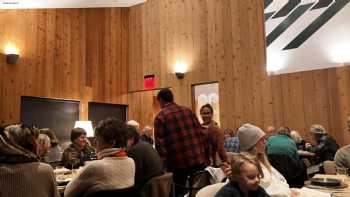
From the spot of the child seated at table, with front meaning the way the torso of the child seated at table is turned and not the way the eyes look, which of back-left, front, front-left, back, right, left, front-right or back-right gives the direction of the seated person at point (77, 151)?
back

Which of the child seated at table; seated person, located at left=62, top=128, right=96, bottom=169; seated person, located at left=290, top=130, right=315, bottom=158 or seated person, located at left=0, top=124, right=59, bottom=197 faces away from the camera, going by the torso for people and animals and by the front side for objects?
seated person, located at left=0, top=124, right=59, bottom=197

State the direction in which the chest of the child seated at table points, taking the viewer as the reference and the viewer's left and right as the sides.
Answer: facing the viewer and to the right of the viewer

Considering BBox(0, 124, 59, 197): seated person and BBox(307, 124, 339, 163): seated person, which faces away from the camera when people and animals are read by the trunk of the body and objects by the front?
BBox(0, 124, 59, 197): seated person

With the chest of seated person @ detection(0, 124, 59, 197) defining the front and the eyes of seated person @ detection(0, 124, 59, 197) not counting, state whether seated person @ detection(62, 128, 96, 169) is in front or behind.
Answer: in front

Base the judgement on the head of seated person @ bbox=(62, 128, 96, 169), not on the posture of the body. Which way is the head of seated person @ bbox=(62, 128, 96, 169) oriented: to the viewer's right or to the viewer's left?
to the viewer's right

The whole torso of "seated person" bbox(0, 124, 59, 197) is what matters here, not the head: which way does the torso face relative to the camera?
away from the camera
